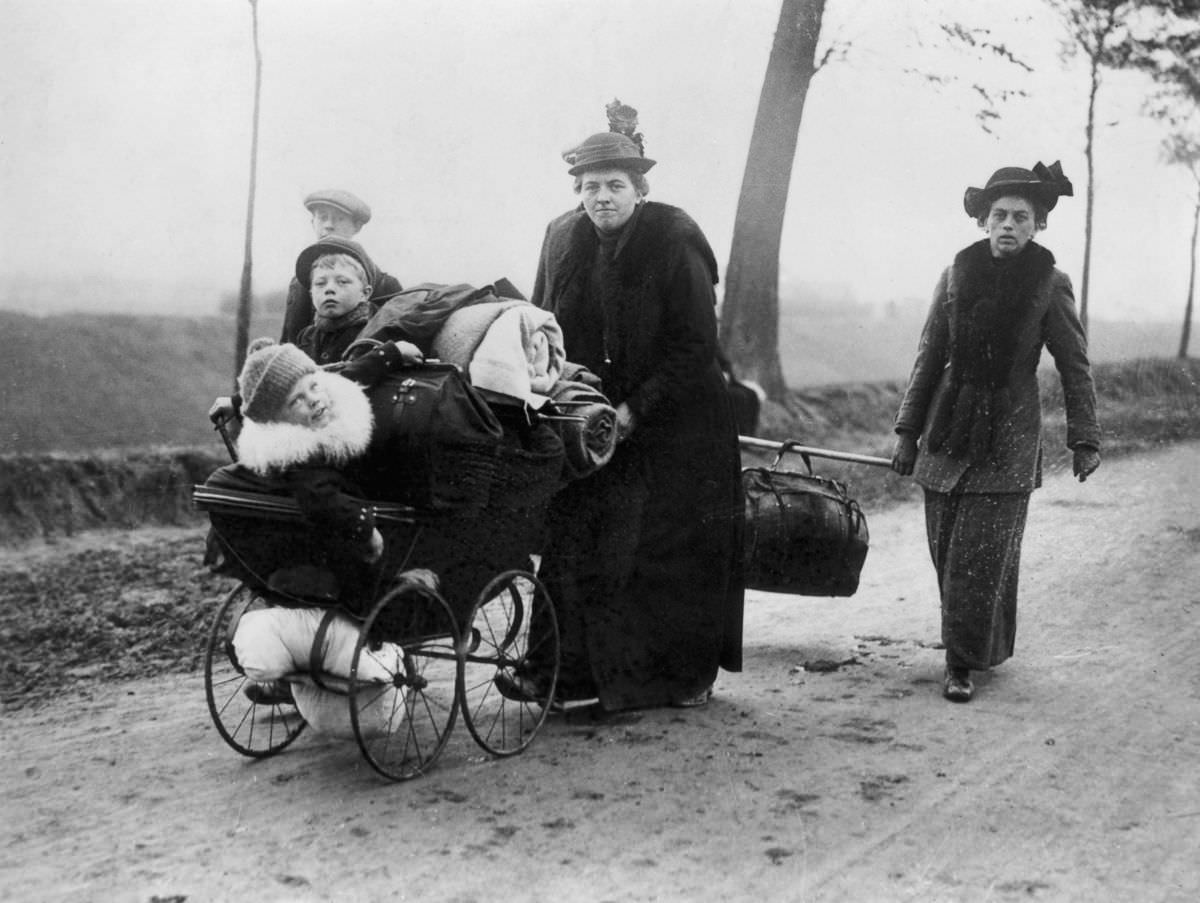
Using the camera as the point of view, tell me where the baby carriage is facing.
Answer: facing the viewer and to the left of the viewer

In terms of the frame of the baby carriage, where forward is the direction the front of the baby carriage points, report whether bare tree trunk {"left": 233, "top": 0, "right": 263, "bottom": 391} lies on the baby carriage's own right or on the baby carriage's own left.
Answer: on the baby carriage's own right

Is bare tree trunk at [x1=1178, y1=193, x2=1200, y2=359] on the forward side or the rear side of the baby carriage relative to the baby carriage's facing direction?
on the rear side

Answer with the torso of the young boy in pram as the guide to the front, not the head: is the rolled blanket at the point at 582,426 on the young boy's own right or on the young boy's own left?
on the young boy's own left
